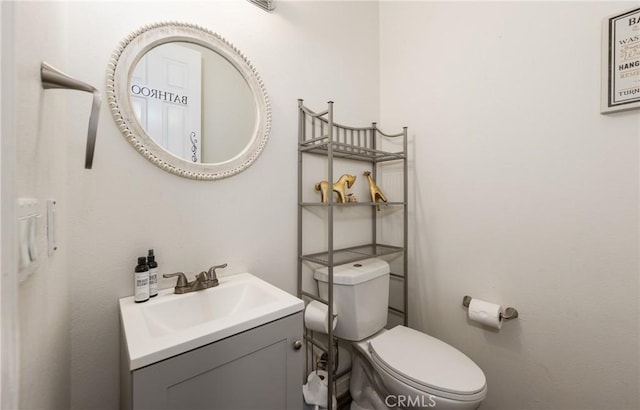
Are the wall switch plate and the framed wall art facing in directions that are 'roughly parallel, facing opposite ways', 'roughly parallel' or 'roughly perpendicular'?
roughly parallel, facing opposite ways

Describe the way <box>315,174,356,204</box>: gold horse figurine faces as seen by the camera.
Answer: facing to the right of the viewer

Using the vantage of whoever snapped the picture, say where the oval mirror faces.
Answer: facing the viewer and to the right of the viewer

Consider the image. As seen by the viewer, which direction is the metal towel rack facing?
to the viewer's right

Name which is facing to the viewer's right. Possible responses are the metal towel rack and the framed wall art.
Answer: the metal towel rack

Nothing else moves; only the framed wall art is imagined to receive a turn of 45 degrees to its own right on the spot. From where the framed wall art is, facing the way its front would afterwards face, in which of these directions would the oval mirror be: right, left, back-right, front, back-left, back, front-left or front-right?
front-left

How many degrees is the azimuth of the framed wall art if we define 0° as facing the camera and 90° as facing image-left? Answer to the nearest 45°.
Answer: approximately 45°

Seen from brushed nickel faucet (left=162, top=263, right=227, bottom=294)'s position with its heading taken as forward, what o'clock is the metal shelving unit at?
The metal shelving unit is roughly at 10 o'clock from the brushed nickel faucet.

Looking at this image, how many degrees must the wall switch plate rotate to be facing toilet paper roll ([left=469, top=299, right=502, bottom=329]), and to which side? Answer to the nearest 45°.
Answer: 0° — it already faces it

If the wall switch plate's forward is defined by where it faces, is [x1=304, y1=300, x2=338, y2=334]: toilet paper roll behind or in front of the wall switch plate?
in front

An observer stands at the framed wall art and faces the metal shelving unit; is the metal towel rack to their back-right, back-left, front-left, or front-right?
front-left

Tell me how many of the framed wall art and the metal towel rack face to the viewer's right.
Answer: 1

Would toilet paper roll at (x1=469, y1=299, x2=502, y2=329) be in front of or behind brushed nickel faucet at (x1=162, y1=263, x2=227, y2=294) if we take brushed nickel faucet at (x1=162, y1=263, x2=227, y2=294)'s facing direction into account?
in front
